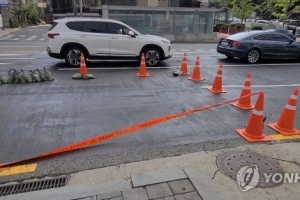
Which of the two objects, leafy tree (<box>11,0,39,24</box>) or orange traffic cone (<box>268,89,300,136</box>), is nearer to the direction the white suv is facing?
the orange traffic cone

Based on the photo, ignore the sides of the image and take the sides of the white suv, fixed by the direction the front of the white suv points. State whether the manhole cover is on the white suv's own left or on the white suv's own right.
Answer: on the white suv's own right

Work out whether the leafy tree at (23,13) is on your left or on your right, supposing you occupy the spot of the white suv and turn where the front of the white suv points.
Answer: on your left

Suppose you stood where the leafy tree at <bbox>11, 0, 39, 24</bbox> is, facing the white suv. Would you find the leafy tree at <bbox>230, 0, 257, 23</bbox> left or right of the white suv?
left

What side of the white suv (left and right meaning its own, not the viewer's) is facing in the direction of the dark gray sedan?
front

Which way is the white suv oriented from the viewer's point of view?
to the viewer's right

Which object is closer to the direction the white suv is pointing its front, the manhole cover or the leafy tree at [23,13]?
the manhole cover

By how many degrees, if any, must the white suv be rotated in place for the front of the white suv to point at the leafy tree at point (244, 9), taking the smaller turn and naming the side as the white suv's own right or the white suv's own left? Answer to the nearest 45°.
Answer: approximately 45° to the white suv's own left

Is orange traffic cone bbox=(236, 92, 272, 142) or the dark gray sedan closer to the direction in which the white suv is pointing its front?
the dark gray sedan

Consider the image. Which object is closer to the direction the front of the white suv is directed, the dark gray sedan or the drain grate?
the dark gray sedan

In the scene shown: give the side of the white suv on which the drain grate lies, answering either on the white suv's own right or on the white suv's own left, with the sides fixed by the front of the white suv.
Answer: on the white suv's own right
